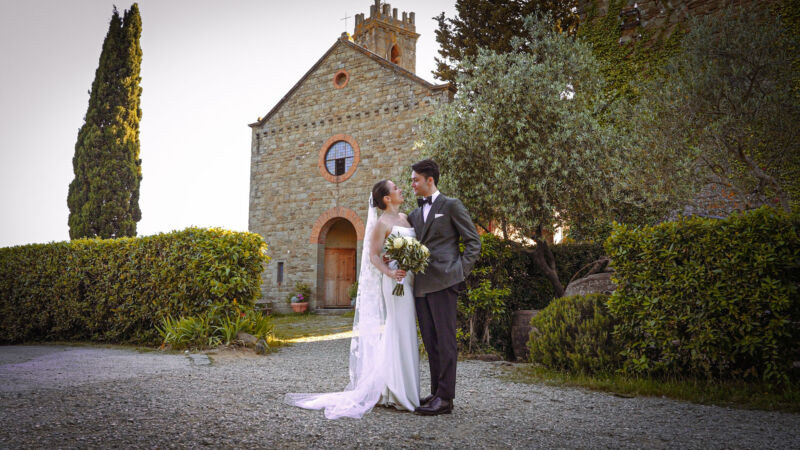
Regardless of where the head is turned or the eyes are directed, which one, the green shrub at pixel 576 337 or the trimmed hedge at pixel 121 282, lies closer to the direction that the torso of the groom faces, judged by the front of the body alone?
the trimmed hedge

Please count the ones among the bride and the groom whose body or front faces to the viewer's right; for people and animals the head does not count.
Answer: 1

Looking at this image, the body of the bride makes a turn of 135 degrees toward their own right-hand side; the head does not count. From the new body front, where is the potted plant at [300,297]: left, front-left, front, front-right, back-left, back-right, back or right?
back-right

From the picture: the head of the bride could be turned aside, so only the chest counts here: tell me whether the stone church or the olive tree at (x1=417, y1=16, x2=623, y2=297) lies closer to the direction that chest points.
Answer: the olive tree

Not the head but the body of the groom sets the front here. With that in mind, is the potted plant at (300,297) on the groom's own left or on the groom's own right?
on the groom's own right

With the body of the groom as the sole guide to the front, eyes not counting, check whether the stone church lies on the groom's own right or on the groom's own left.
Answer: on the groom's own right

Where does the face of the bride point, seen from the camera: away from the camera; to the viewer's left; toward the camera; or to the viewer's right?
to the viewer's right

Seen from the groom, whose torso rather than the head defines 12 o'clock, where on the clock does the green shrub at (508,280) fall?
The green shrub is roughly at 5 o'clock from the groom.

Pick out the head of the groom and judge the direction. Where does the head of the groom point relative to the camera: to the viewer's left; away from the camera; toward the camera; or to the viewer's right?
to the viewer's left

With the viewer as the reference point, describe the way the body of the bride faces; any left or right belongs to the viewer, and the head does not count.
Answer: facing to the right of the viewer

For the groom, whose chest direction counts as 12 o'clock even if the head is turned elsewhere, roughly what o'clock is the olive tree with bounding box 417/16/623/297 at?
The olive tree is roughly at 5 o'clock from the groom.
